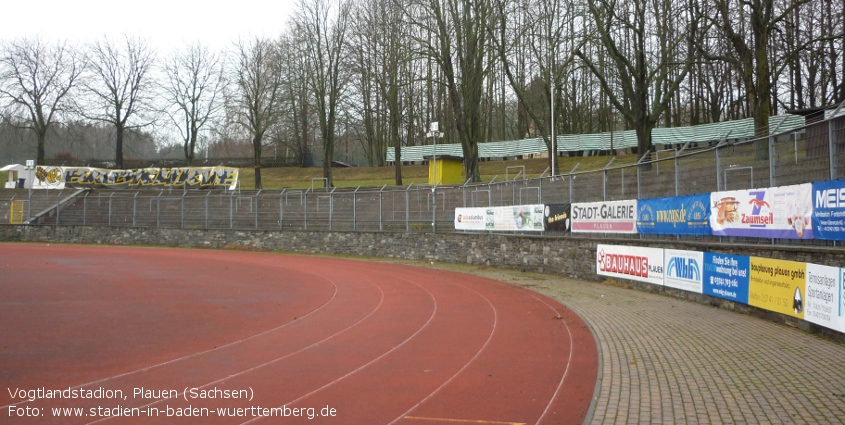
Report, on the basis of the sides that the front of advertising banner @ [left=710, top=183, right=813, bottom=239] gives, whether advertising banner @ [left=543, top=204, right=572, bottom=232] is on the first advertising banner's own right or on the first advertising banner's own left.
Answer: on the first advertising banner's own right

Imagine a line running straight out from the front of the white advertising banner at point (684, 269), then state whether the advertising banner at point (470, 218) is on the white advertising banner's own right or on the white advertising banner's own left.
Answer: on the white advertising banner's own right

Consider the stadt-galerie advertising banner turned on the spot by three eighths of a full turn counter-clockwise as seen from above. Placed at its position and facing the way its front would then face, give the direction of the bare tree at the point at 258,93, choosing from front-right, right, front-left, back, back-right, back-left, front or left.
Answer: back-left

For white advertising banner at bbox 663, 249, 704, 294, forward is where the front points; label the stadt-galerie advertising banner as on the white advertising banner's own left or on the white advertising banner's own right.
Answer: on the white advertising banner's own right

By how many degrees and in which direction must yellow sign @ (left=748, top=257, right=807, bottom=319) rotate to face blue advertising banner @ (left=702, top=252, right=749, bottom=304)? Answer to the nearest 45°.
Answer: approximately 90° to its right

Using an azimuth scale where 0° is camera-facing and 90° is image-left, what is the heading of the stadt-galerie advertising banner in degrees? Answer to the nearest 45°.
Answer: approximately 45°

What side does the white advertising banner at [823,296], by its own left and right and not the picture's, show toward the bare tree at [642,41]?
right

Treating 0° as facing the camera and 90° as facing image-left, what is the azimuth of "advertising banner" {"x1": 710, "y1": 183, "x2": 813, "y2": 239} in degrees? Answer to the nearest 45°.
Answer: approximately 45°
